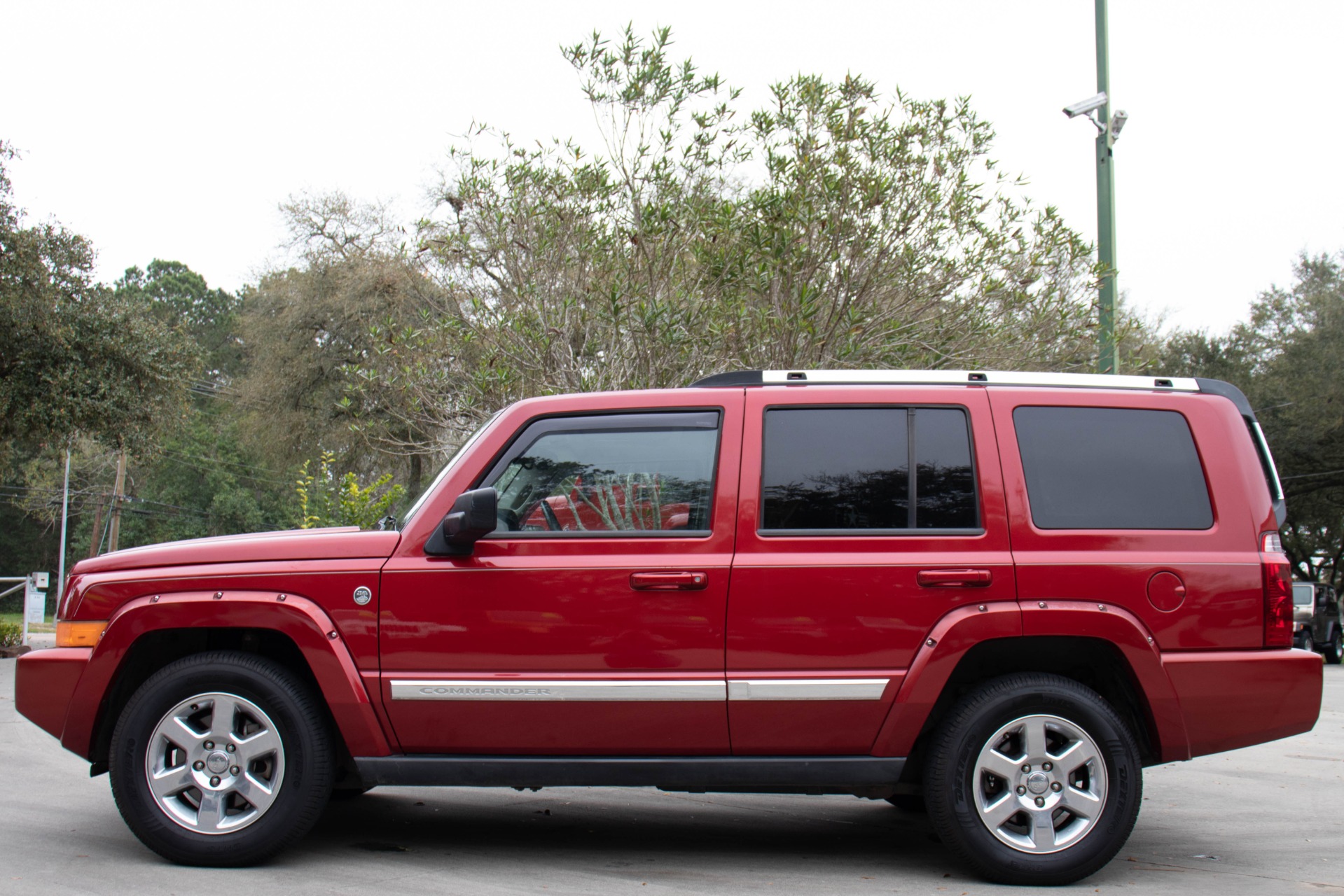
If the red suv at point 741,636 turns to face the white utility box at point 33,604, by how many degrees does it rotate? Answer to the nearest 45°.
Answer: approximately 45° to its right

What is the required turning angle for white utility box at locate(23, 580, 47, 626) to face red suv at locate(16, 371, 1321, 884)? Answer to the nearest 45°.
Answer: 0° — it already faces it

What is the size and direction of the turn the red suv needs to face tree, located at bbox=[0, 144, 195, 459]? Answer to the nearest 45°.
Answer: approximately 45° to its right

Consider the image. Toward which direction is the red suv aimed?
to the viewer's left

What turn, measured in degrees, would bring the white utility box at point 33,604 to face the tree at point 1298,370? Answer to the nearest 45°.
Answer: approximately 90° to its left

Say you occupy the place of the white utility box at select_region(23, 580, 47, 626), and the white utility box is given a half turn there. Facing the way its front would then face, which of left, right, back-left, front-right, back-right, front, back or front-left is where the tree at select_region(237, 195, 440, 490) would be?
front-right

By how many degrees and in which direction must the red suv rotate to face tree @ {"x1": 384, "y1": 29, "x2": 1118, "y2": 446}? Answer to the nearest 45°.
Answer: approximately 90° to its right

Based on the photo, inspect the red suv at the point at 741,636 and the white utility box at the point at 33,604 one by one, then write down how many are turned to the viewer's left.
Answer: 1

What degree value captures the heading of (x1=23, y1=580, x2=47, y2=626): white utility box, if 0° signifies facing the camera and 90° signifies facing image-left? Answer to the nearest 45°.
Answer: approximately 0°

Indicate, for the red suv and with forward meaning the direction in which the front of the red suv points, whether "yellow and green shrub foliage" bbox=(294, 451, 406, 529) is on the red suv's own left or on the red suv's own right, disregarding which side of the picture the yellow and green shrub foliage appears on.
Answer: on the red suv's own right
